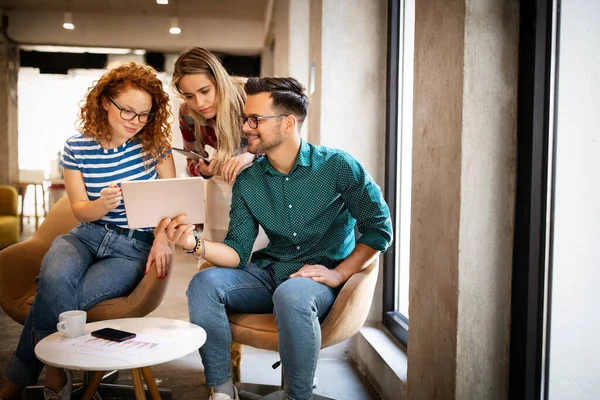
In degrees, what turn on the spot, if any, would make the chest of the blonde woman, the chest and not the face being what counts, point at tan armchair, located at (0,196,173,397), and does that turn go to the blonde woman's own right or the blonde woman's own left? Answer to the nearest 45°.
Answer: approximately 45° to the blonde woman's own right

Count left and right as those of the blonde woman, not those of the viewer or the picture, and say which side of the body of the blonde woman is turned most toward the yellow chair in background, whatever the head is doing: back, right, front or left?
right

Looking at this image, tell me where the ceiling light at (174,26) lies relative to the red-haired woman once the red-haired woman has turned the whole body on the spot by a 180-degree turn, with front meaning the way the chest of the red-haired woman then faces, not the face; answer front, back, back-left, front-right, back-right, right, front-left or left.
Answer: front

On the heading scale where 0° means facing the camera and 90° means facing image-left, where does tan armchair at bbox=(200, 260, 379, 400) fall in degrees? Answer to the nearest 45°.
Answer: approximately 45°

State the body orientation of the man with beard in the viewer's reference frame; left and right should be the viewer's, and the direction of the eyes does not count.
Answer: facing the viewer and to the left of the viewer

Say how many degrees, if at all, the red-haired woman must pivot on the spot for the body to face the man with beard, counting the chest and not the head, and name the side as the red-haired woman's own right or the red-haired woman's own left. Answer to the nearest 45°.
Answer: approximately 45° to the red-haired woman's own left

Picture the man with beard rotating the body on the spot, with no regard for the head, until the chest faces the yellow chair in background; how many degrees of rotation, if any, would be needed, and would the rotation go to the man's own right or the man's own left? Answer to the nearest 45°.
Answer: approximately 90° to the man's own right

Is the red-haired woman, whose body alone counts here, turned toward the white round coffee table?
yes

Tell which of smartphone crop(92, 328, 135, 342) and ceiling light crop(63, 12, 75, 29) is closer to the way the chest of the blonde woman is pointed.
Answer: the smartphone

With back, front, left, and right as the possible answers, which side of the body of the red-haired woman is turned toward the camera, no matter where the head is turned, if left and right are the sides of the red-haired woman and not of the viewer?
front

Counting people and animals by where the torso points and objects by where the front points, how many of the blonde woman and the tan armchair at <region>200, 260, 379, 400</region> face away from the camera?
0

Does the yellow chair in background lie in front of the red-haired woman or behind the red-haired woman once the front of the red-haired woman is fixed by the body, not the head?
behind

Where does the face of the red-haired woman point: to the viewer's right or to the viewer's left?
to the viewer's right
